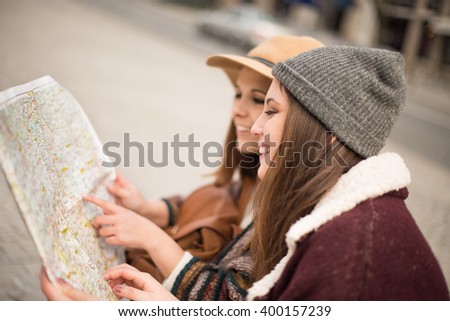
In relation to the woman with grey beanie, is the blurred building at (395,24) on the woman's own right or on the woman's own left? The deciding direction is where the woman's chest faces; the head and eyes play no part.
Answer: on the woman's own right

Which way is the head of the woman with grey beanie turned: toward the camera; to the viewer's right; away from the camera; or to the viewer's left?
to the viewer's left

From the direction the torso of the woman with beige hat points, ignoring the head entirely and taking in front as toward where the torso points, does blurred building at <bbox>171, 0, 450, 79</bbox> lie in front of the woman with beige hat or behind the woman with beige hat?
behind

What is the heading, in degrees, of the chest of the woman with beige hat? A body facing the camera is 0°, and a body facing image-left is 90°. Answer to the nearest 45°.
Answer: approximately 45°

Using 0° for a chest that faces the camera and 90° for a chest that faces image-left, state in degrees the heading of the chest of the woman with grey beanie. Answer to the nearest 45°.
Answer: approximately 90°

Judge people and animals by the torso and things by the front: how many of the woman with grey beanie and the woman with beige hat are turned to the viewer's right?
0

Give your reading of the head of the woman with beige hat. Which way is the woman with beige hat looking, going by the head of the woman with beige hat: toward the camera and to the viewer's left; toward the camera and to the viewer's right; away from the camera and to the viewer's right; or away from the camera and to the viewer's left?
toward the camera and to the viewer's left

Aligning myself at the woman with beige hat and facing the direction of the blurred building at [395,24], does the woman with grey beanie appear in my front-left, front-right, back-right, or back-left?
back-right
